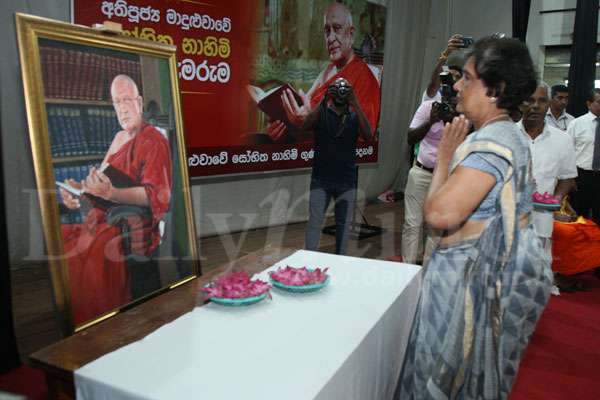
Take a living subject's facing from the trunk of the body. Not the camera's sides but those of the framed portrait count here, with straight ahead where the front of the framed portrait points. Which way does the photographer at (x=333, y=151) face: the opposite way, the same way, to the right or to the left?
to the right

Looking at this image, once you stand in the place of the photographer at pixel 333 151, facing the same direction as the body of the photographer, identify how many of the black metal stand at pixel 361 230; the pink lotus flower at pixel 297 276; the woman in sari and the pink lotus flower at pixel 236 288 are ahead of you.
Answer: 3

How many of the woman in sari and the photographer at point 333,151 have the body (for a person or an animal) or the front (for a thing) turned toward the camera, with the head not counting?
1

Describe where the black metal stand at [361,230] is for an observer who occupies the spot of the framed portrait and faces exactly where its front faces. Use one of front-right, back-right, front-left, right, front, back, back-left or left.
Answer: left

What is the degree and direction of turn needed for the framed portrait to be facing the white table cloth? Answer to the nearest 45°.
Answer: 0° — it already faces it

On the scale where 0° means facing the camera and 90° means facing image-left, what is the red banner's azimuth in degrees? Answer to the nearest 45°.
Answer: approximately 315°

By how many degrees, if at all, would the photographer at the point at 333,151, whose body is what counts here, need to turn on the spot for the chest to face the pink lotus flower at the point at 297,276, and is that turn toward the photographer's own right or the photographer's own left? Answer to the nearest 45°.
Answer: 0° — they already face it

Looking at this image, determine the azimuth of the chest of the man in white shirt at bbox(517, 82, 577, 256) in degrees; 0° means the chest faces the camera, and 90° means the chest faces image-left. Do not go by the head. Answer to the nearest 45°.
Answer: approximately 45°

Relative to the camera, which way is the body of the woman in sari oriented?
to the viewer's left

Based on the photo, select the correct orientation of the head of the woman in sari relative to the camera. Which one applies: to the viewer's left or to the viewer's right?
to the viewer's left
